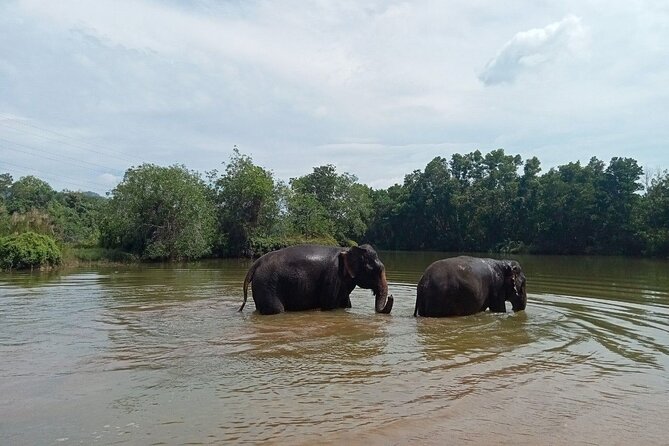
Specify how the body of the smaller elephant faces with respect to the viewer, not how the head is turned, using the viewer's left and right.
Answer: facing to the right of the viewer

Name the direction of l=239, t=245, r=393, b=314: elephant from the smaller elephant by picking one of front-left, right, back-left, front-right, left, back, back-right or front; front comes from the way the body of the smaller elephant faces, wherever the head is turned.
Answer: back

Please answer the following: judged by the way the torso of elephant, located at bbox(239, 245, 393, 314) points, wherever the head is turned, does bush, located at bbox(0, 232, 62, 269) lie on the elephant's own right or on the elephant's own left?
on the elephant's own left

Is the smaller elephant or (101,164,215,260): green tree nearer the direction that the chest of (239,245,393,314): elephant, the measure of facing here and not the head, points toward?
the smaller elephant

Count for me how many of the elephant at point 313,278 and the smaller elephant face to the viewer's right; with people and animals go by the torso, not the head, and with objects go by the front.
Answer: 2

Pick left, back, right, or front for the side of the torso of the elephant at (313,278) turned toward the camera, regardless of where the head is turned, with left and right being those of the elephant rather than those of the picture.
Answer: right

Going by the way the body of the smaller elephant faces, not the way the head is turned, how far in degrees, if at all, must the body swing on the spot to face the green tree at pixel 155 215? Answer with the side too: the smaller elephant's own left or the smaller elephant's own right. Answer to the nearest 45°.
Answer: approximately 135° to the smaller elephant's own left

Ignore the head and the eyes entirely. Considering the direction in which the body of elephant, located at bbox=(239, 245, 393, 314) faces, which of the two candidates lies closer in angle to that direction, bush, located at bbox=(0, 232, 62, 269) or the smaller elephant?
the smaller elephant

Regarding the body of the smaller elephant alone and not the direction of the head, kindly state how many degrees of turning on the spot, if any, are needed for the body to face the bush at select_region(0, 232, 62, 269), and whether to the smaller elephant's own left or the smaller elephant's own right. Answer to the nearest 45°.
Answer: approximately 135° to the smaller elephant's own left

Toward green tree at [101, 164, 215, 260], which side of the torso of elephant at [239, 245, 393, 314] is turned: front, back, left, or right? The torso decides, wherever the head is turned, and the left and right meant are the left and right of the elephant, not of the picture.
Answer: left
